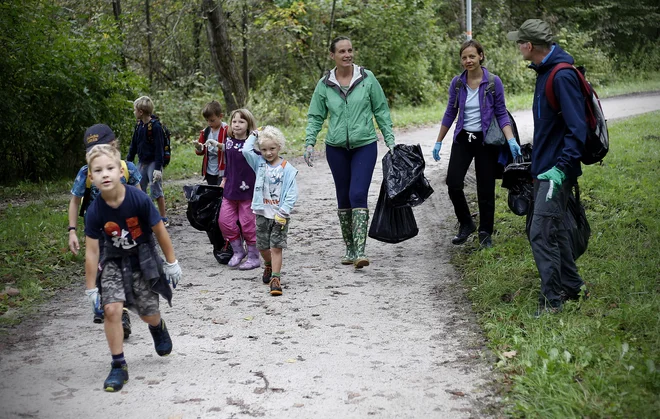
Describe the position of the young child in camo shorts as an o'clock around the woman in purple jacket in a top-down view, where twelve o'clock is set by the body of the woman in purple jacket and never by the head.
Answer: The young child in camo shorts is roughly at 2 o'clock from the woman in purple jacket.

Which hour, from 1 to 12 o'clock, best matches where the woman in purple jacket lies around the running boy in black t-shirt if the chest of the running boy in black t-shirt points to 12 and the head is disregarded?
The woman in purple jacket is roughly at 8 o'clock from the running boy in black t-shirt.

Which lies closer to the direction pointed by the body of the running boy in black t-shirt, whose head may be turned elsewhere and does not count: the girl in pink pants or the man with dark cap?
the man with dark cap

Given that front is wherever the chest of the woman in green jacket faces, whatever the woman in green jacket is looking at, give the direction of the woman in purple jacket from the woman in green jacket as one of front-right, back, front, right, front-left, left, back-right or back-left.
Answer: left

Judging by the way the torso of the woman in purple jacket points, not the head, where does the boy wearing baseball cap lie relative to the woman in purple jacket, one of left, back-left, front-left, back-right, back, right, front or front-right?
front-right

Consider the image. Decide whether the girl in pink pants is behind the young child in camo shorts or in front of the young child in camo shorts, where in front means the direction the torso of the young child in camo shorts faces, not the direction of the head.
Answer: behind

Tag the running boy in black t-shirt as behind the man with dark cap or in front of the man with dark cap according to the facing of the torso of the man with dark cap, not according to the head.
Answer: in front

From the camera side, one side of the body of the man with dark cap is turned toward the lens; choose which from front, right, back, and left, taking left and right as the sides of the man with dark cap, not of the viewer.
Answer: left
